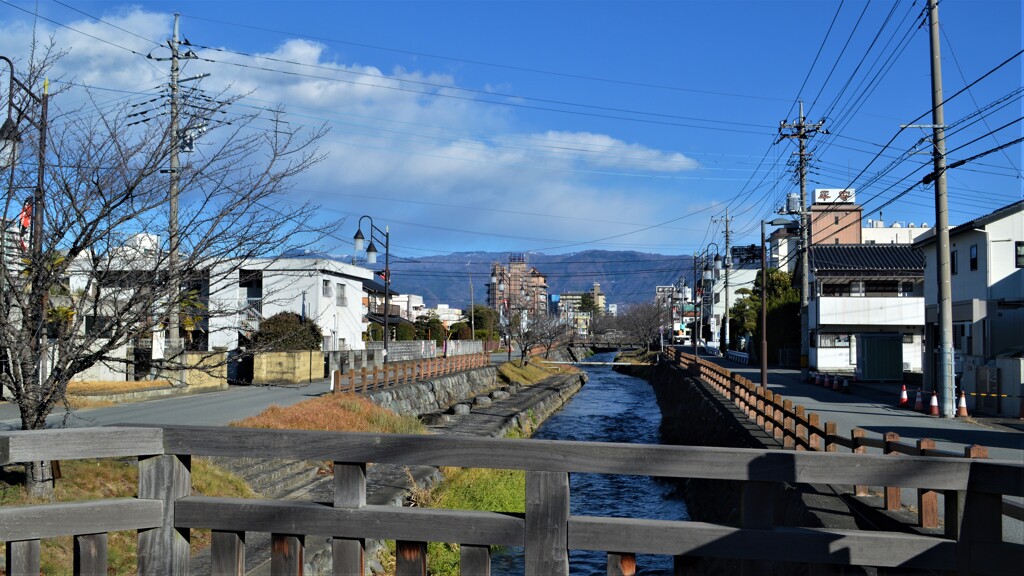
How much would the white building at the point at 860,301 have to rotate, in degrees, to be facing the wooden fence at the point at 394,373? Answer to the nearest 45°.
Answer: approximately 45° to its right
